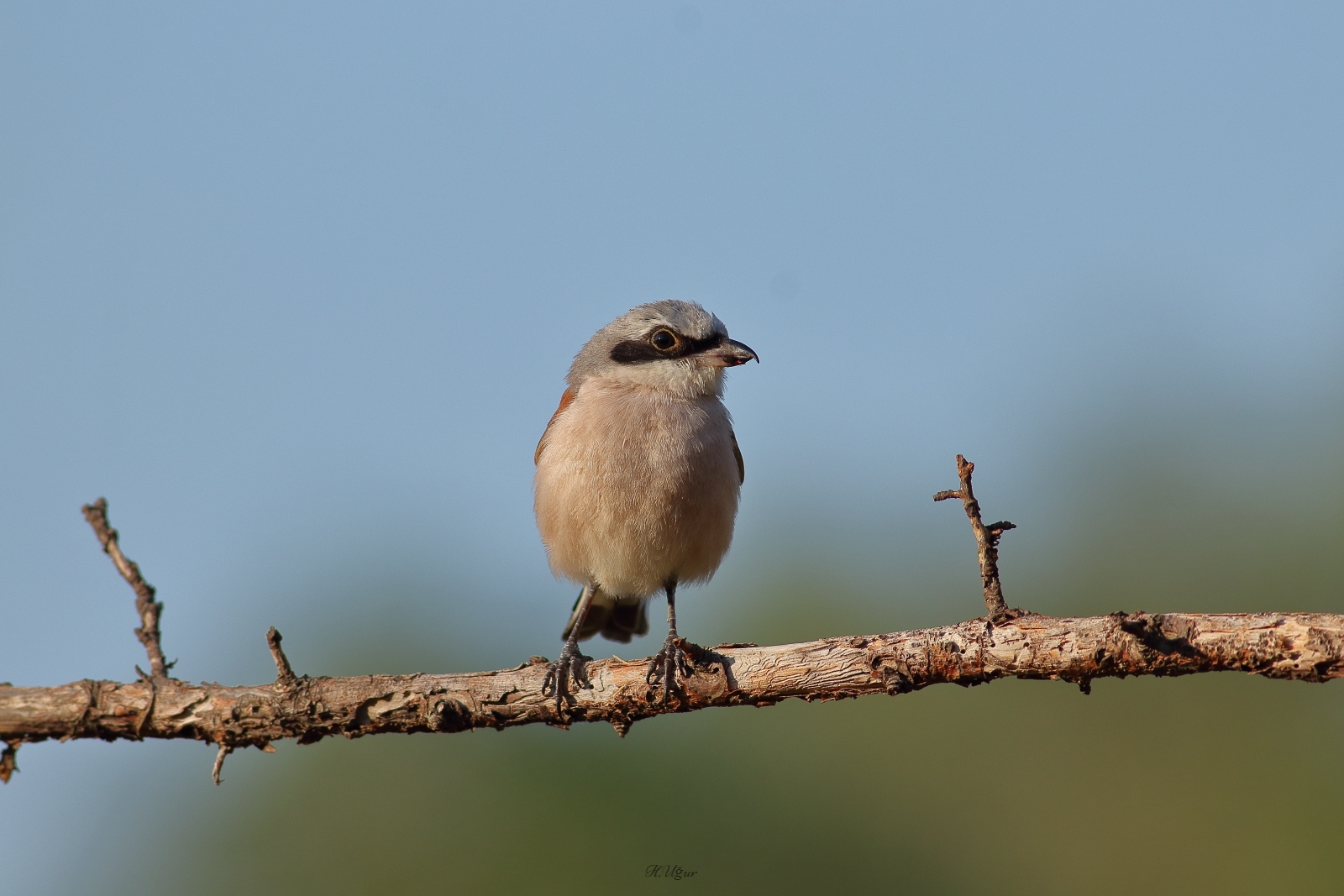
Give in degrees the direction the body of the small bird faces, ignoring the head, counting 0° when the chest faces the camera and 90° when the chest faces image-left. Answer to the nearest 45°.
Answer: approximately 0°
